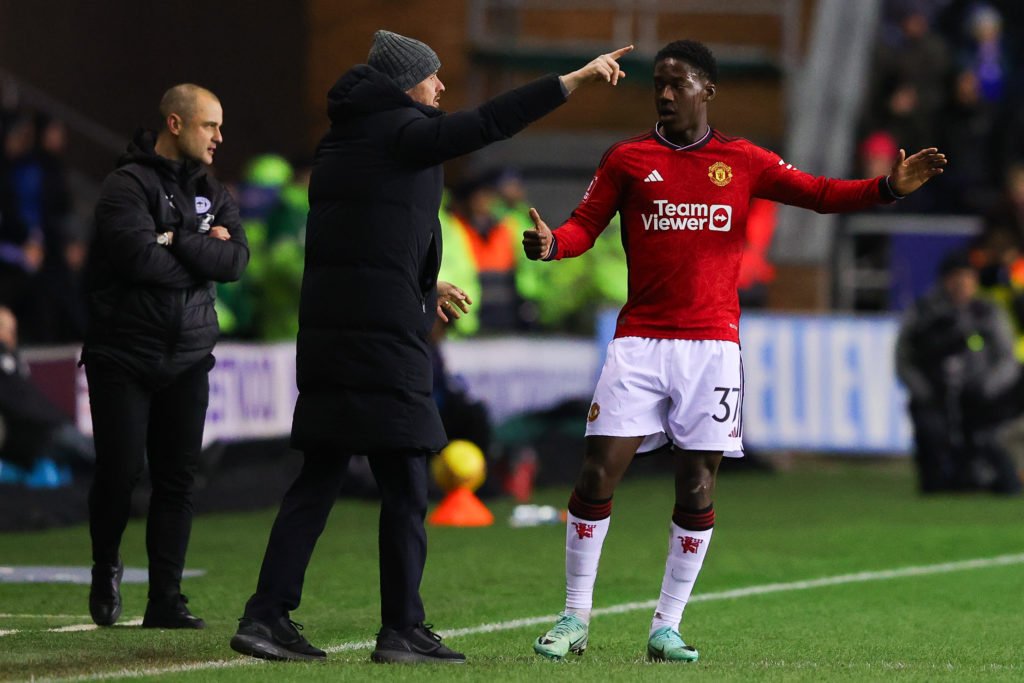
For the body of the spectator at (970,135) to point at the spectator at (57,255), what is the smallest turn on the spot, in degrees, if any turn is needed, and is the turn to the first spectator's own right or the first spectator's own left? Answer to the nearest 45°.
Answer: approximately 45° to the first spectator's own right

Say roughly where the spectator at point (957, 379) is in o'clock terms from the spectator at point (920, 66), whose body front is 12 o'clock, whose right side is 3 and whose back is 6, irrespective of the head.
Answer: the spectator at point (957, 379) is roughly at 12 o'clock from the spectator at point (920, 66).

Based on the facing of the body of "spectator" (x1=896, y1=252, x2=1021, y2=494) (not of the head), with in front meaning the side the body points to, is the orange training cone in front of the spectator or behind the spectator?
in front

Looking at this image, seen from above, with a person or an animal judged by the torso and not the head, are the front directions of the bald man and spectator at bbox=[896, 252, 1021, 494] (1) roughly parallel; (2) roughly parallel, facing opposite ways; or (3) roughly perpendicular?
roughly perpendicular

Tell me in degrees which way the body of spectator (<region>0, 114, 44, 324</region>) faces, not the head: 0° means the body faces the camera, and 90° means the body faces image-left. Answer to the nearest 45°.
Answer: approximately 315°

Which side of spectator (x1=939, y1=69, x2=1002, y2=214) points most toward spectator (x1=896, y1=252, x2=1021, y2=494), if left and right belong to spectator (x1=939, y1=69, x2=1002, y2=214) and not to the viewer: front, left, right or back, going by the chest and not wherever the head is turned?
front

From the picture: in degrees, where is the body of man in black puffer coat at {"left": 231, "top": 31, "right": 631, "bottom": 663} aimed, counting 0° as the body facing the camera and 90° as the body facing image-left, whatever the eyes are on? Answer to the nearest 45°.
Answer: approximately 270°

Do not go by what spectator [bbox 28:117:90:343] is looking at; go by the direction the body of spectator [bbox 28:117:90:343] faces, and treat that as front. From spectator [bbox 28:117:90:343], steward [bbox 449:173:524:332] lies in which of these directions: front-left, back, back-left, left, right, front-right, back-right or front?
front-left

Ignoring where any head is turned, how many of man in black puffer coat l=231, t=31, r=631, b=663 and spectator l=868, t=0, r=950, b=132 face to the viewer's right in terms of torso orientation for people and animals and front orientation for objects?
1

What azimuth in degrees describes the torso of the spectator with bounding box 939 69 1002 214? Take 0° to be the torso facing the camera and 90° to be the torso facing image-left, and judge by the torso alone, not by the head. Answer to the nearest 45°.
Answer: approximately 0°

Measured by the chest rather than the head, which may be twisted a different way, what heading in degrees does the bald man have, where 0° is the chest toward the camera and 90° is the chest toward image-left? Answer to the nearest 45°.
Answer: approximately 315°

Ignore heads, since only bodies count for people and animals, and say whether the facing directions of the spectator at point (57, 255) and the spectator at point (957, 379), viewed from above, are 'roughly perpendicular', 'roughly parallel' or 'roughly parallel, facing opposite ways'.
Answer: roughly parallel

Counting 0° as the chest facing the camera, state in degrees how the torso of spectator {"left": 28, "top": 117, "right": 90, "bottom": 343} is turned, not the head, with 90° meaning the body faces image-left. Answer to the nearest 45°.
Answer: approximately 315°
